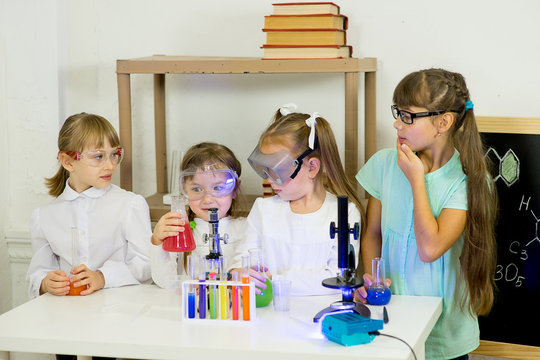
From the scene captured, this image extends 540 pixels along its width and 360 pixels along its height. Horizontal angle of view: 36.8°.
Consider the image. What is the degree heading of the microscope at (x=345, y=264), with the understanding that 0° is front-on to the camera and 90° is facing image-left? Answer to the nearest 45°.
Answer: approximately 0°

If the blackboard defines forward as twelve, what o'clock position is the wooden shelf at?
The wooden shelf is roughly at 3 o'clock from the blackboard.

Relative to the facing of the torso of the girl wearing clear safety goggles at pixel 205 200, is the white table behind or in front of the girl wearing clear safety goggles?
in front

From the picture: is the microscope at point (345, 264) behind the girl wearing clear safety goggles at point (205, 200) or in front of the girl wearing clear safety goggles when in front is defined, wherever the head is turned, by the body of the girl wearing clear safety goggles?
in front

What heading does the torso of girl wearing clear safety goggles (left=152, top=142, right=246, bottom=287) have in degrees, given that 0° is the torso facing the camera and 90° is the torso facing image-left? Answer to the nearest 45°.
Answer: approximately 0°

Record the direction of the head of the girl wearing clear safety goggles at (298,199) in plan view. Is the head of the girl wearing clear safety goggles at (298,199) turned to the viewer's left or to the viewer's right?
to the viewer's left

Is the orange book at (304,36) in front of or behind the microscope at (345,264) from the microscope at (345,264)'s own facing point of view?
behind

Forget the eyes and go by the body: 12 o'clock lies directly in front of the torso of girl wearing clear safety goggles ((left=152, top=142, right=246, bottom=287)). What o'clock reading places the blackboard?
The blackboard is roughly at 9 o'clock from the girl wearing clear safety goggles.

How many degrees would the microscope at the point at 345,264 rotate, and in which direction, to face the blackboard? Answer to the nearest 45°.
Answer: approximately 135° to its left
